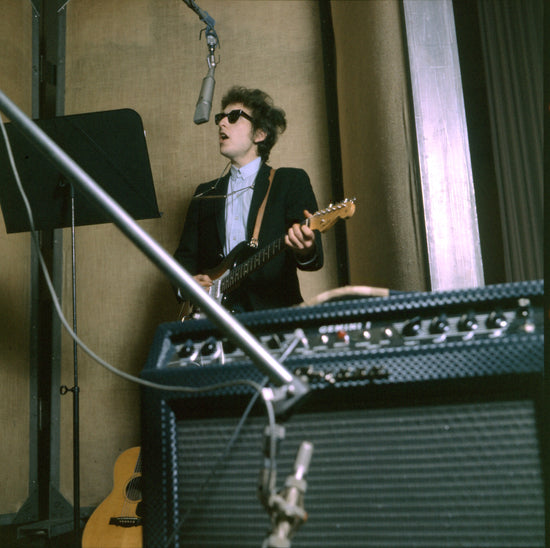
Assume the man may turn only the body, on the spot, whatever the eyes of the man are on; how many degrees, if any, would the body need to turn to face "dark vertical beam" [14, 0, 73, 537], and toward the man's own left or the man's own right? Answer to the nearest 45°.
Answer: approximately 90° to the man's own right

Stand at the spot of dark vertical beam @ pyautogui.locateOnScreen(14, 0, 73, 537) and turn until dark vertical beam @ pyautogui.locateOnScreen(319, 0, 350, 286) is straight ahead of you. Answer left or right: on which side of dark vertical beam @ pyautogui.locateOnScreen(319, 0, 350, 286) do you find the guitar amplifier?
right

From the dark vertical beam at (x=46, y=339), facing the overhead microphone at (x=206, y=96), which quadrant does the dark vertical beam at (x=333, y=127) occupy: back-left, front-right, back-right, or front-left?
front-left

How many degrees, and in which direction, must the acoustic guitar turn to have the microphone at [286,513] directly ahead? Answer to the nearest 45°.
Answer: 0° — it already faces it

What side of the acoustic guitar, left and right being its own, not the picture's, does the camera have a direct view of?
front

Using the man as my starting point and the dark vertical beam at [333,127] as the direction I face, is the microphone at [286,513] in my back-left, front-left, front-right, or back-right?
back-right

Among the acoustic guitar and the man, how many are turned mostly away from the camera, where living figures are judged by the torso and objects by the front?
0

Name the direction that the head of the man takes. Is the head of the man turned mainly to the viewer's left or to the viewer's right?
to the viewer's left

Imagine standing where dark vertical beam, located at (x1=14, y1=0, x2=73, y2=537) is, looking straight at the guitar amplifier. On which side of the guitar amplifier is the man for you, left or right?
left

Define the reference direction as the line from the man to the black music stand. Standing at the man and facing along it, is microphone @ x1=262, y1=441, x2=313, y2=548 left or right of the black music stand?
left

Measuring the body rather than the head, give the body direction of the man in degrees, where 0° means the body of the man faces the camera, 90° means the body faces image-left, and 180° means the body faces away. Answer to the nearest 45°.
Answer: approximately 45°
